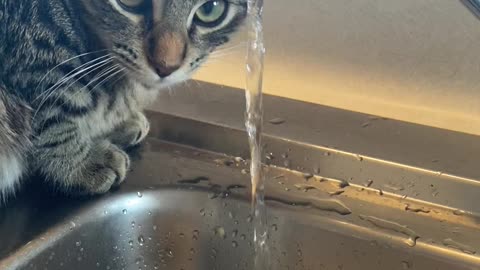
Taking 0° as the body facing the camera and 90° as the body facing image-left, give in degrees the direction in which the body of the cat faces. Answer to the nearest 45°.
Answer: approximately 315°
